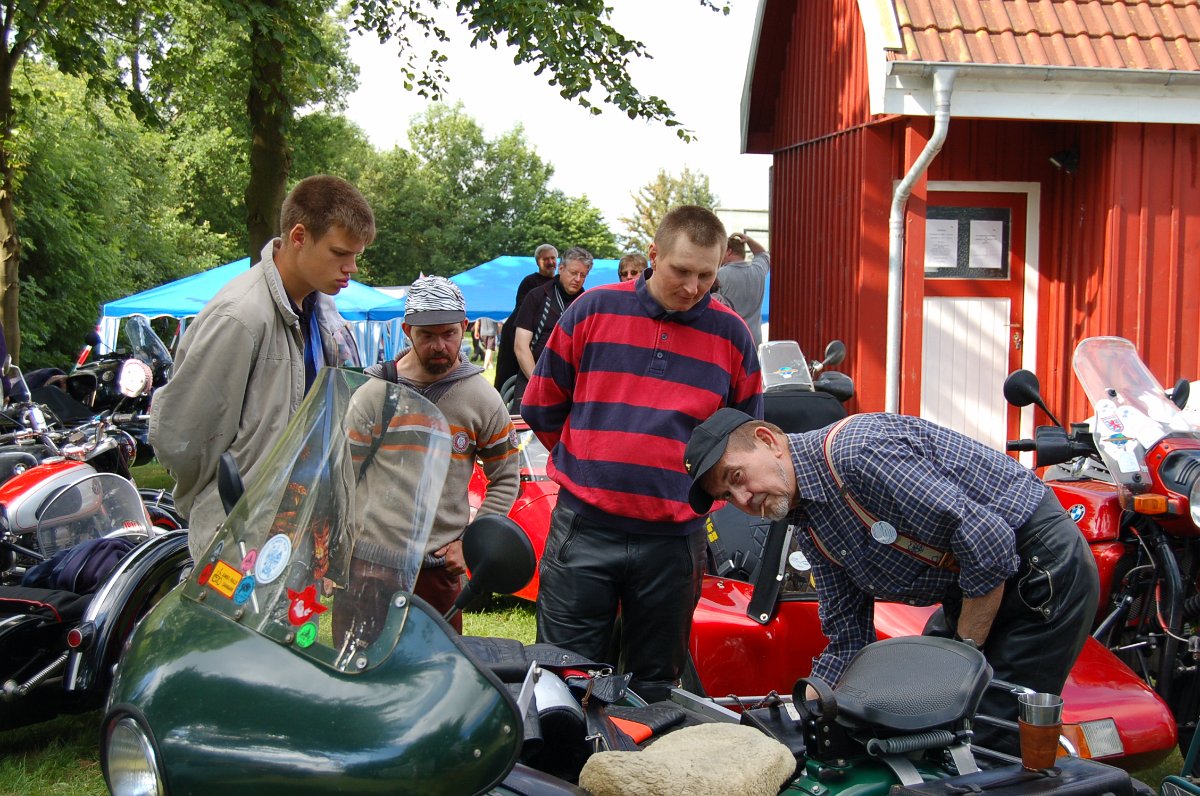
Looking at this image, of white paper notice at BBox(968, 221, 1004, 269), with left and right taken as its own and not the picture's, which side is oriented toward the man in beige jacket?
front

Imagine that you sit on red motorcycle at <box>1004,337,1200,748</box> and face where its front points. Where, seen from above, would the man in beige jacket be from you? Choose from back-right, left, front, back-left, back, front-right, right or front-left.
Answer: right

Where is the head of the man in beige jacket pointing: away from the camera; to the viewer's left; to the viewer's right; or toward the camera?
to the viewer's right

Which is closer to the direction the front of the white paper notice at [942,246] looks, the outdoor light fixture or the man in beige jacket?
the man in beige jacket

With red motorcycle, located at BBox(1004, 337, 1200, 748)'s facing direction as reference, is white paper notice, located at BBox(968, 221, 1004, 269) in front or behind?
behind

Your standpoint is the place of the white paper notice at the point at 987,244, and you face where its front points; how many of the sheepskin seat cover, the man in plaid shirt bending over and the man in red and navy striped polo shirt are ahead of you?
3

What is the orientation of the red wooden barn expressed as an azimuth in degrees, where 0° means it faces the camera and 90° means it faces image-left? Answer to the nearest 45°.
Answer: approximately 0°

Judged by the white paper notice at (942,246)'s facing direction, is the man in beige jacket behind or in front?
in front

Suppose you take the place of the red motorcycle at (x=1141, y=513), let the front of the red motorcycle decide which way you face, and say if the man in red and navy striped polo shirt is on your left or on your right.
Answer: on your right

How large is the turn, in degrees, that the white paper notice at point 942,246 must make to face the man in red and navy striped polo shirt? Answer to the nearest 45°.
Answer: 0° — it already faces them

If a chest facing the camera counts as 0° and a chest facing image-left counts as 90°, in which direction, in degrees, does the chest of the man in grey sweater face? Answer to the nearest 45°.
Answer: approximately 0°

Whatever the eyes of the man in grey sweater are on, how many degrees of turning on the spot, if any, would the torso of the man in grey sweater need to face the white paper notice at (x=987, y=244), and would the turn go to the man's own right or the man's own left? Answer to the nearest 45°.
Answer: approximately 135° to the man's own left

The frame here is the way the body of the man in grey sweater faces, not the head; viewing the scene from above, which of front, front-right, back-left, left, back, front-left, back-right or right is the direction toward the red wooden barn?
back-left
